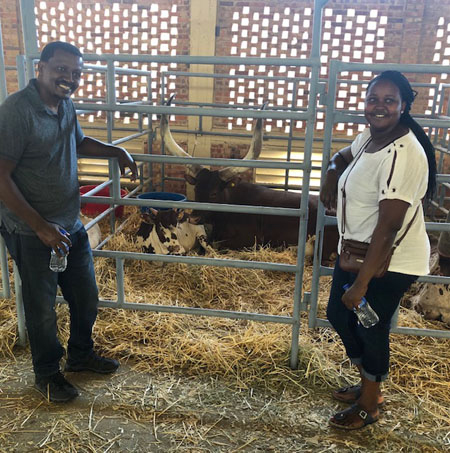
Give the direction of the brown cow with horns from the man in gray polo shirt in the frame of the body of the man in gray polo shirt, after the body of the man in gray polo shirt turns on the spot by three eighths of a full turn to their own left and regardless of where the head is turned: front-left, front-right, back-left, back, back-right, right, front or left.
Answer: front-right

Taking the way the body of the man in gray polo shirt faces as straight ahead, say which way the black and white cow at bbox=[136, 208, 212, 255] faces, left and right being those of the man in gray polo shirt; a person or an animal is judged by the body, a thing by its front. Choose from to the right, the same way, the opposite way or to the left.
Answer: to the right

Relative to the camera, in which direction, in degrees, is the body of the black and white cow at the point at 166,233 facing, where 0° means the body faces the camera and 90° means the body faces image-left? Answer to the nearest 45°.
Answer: approximately 45°

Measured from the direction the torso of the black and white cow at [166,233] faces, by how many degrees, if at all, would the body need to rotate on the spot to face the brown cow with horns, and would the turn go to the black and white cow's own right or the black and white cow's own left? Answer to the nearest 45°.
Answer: approximately 180°

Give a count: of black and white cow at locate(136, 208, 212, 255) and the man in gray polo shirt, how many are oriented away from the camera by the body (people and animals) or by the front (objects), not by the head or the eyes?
0

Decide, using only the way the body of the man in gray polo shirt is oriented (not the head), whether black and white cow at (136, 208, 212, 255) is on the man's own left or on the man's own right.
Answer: on the man's own left

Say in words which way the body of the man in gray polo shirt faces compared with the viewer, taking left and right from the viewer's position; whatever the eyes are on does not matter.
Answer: facing the viewer and to the right of the viewer
